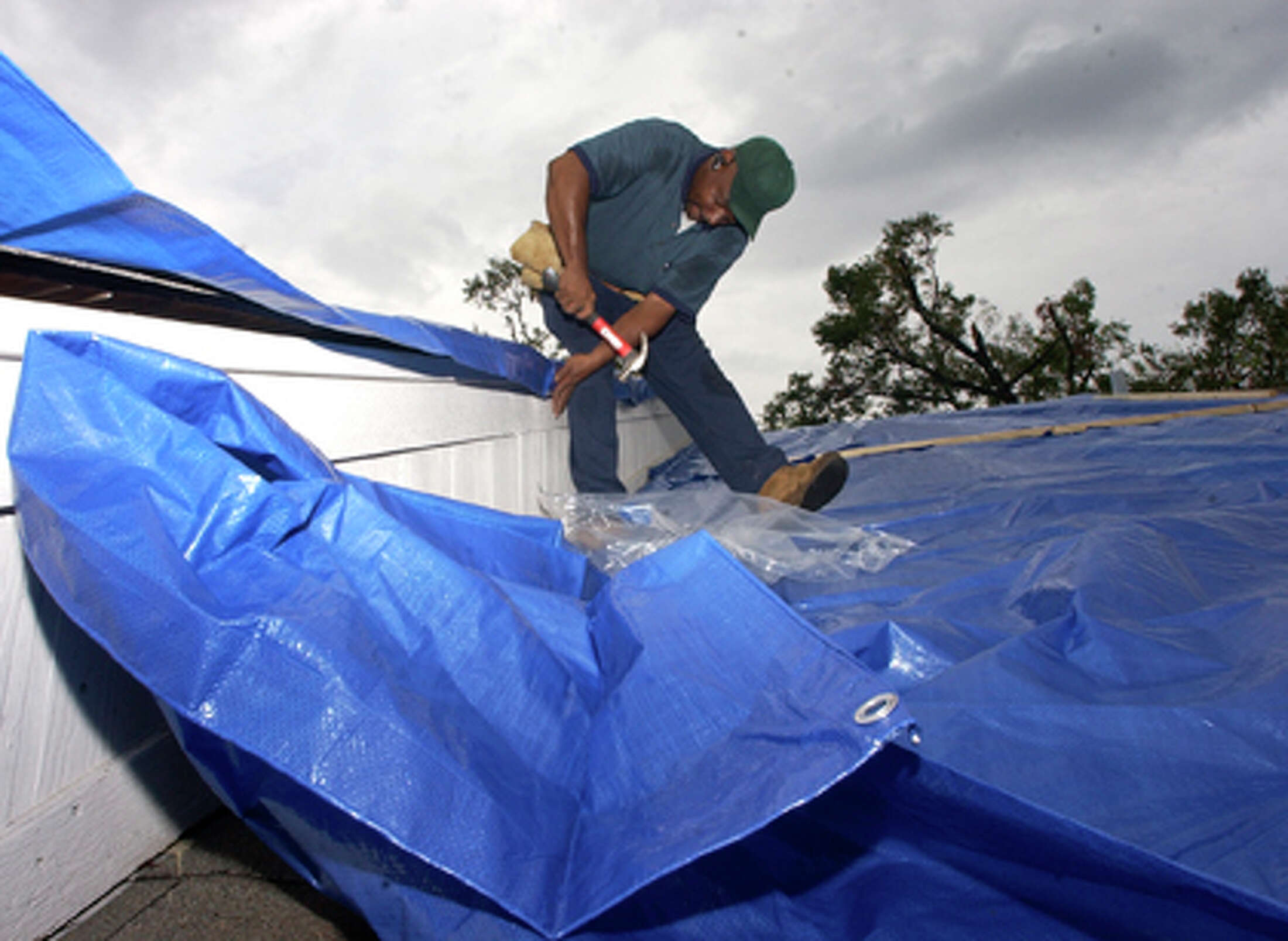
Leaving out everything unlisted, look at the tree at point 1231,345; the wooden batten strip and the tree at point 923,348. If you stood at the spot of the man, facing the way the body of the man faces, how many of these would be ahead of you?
0

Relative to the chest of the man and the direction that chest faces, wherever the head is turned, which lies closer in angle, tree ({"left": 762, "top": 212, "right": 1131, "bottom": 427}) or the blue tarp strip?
the blue tarp strip

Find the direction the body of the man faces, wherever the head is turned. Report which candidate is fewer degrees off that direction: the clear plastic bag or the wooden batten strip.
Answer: the clear plastic bag

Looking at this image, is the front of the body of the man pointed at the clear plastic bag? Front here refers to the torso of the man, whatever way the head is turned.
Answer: yes

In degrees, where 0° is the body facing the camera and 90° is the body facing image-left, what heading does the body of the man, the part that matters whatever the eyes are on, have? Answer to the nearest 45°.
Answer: approximately 0°

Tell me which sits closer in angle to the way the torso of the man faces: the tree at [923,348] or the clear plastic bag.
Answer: the clear plastic bag

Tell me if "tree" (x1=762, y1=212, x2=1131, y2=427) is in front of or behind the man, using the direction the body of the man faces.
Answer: behind
